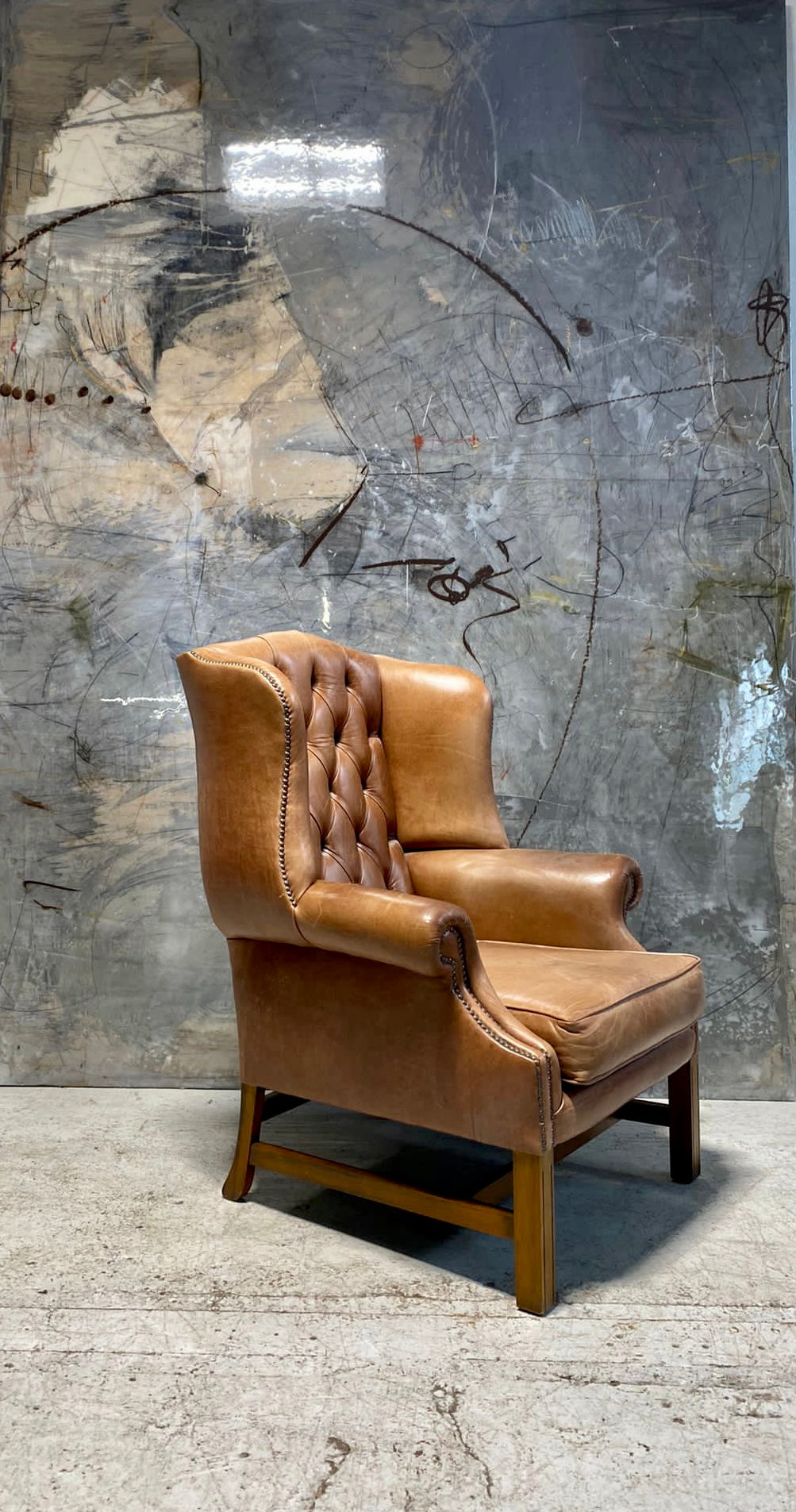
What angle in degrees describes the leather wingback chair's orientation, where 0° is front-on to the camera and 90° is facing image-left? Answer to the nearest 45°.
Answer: approximately 315°

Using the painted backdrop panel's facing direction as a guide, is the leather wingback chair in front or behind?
in front

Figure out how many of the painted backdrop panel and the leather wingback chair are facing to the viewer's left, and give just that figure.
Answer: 0

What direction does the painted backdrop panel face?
toward the camera

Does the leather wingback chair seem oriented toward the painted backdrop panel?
no
